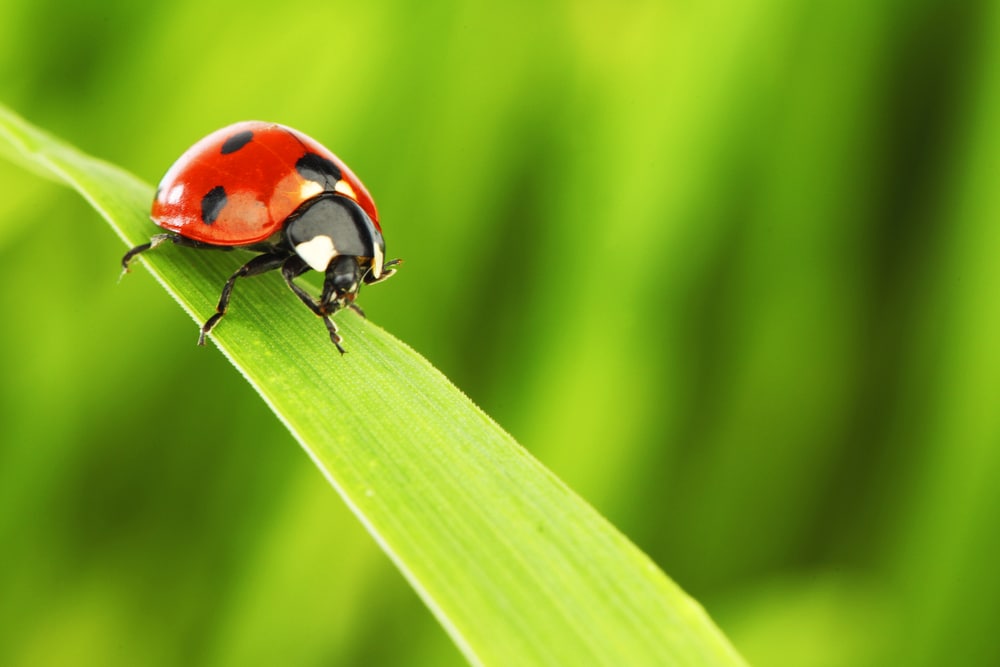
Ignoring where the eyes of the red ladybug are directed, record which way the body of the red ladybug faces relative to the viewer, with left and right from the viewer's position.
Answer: facing the viewer and to the right of the viewer
